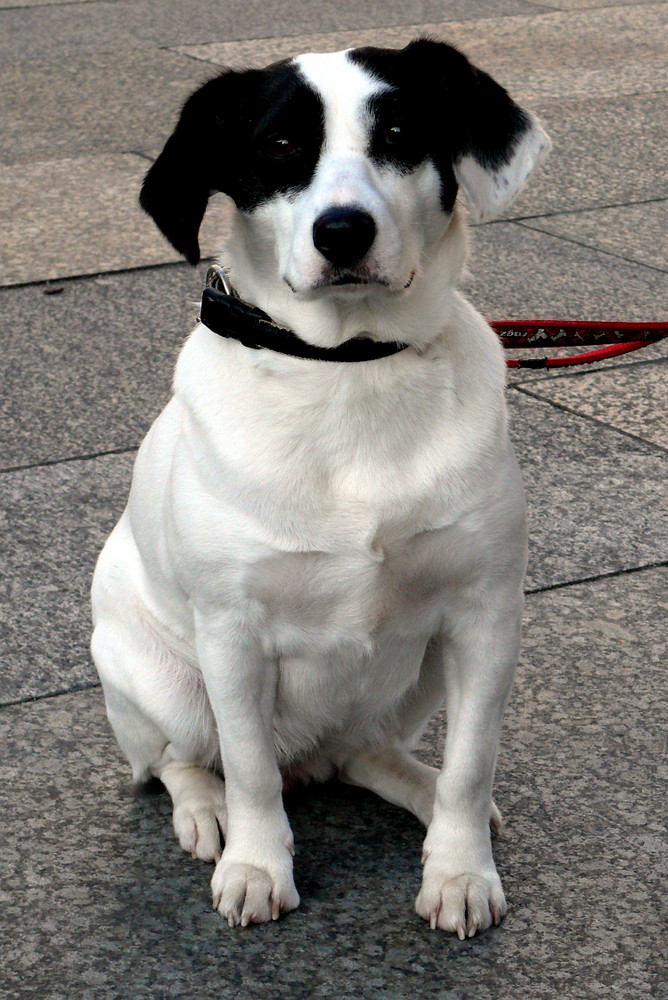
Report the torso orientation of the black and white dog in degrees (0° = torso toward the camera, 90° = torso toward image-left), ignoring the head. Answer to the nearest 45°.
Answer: approximately 0°

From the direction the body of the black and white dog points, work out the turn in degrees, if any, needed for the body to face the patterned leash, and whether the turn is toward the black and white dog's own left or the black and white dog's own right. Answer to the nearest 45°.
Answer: approximately 135° to the black and white dog's own left
